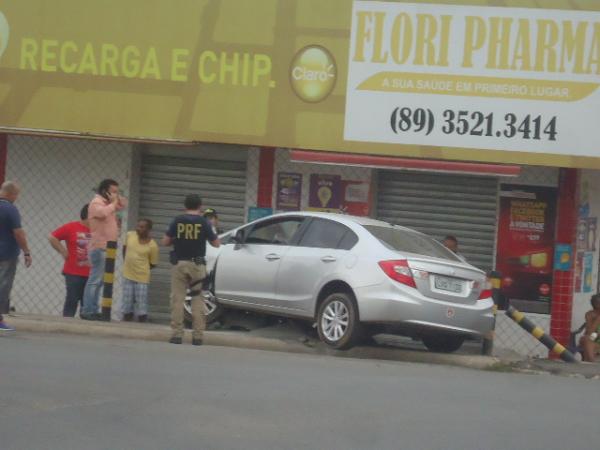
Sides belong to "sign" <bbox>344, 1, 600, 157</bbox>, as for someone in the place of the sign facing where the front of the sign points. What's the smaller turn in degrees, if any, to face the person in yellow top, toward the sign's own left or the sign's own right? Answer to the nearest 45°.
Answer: approximately 90° to the sign's own right

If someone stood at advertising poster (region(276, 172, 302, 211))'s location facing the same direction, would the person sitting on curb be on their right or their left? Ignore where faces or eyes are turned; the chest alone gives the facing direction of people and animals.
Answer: on their left

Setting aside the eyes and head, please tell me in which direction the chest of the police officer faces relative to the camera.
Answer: away from the camera

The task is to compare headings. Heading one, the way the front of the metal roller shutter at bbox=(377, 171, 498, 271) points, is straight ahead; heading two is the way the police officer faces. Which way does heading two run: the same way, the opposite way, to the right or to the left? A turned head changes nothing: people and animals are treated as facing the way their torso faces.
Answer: the opposite way

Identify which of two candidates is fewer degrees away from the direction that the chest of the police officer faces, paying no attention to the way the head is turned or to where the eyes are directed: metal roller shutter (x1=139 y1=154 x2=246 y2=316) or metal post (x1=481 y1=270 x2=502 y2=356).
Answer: the metal roller shutter

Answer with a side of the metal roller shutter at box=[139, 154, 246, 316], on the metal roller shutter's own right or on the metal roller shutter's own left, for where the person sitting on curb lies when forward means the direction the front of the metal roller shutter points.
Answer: on the metal roller shutter's own left

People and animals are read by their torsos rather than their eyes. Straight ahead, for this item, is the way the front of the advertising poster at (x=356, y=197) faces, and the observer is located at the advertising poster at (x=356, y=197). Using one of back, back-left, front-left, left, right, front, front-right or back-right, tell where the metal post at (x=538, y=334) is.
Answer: front-left

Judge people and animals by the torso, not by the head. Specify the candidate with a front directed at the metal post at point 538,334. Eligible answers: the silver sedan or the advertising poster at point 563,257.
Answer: the advertising poster

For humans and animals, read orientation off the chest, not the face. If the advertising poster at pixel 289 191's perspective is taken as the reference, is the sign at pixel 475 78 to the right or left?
on its left

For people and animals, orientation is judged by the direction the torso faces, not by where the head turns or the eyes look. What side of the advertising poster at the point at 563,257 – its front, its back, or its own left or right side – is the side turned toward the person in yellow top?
right

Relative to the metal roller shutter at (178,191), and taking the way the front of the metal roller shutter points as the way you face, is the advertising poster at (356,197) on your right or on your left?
on your left

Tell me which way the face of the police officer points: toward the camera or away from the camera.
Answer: away from the camera

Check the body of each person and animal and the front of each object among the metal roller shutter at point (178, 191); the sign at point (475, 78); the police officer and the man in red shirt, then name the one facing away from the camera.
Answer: the police officer
